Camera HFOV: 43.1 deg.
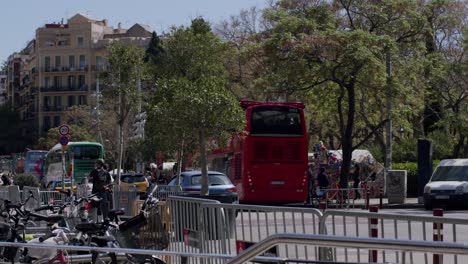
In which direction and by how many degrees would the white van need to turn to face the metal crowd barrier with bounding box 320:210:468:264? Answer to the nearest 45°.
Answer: approximately 45° to its left

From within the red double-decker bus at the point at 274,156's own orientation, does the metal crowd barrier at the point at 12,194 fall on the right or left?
on its left

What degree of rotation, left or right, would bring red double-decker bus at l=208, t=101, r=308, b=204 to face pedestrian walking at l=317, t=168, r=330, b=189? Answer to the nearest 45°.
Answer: approximately 90° to its right

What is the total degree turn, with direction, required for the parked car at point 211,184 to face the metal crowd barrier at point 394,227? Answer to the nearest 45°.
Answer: approximately 135° to its left

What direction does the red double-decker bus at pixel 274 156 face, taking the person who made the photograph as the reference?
facing away from the viewer and to the left of the viewer

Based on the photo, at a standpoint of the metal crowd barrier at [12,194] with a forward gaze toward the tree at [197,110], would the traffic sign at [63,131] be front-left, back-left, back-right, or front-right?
front-left

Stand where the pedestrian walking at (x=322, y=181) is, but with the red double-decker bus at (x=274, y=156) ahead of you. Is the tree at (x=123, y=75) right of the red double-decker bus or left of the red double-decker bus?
right

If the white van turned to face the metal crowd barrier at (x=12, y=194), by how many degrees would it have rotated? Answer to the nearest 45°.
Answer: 0° — it already faces it

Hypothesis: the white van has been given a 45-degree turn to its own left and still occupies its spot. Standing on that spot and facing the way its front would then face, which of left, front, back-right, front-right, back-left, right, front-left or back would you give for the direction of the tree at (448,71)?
back

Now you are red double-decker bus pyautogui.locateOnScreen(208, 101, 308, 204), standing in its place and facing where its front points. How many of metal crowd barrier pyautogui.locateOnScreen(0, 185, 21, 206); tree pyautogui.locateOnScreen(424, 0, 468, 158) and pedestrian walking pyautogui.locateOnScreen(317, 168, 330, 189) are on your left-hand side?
1

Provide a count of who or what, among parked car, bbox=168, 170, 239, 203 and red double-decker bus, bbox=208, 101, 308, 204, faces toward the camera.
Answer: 0

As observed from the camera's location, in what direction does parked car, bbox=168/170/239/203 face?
facing away from the viewer and to the left of the viewer

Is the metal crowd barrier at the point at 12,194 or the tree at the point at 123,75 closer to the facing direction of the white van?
the metal crowd barrier

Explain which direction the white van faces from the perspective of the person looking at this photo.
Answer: facing the viewer and to the left of the viewer

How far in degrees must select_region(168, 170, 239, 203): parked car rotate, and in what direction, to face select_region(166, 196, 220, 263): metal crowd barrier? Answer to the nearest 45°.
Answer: approximately 135° to its left
